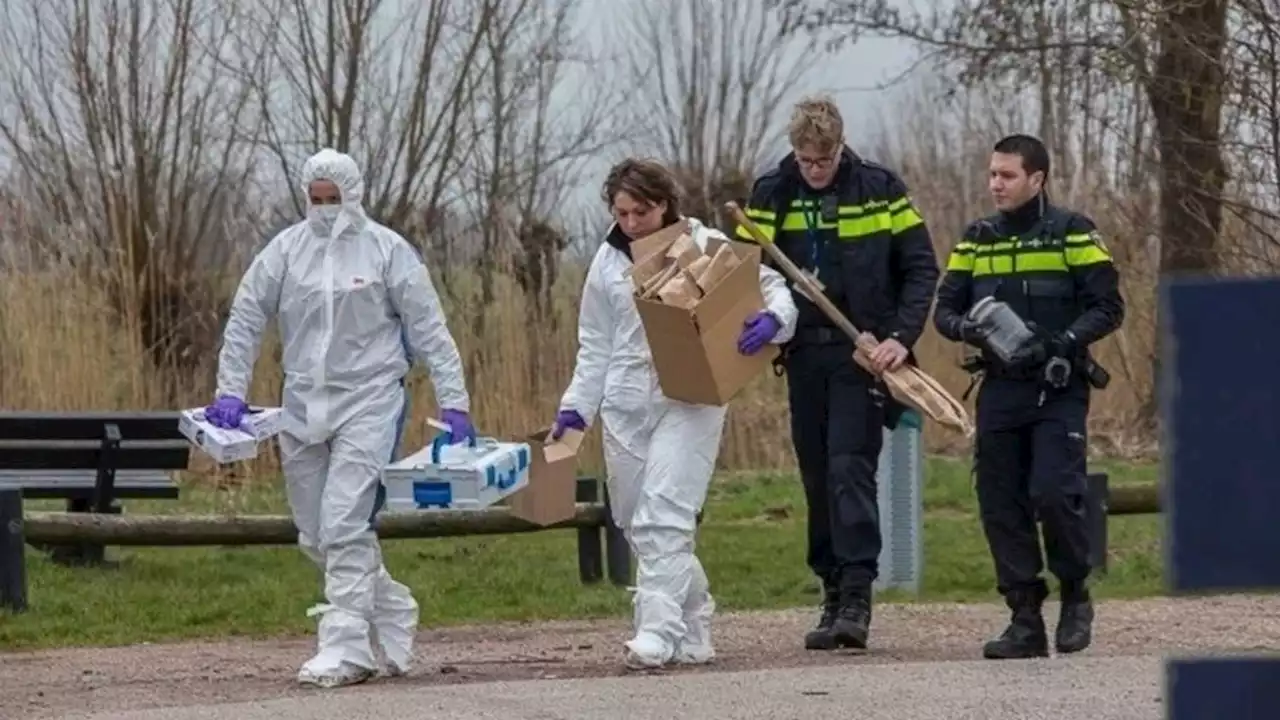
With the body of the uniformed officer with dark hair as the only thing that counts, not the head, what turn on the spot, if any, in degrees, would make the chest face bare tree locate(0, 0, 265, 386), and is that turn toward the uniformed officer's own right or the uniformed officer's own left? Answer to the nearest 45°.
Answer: approximately 90° to the uniformed officer's own right

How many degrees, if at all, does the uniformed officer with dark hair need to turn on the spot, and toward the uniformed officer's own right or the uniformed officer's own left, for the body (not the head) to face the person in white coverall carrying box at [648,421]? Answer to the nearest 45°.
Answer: approximately 45° to the uniformed officer's own right

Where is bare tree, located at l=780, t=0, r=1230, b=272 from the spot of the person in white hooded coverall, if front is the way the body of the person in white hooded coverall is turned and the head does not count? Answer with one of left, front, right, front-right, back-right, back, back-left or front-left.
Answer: back

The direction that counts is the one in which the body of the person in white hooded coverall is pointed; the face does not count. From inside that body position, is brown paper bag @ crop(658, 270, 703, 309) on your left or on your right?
on your left

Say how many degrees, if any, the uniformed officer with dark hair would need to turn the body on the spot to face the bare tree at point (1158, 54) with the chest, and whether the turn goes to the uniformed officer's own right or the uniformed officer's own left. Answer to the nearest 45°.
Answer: approximately 135° to the uniformed officer's own right

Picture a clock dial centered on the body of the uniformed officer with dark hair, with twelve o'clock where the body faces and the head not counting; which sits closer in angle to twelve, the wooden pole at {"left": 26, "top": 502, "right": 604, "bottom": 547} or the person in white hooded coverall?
the person in white hooded coverall

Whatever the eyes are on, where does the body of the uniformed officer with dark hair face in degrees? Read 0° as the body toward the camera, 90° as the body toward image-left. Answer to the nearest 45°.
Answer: approximately 45°

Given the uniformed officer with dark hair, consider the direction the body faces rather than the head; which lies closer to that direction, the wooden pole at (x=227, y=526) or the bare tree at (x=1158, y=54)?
the wooden pole

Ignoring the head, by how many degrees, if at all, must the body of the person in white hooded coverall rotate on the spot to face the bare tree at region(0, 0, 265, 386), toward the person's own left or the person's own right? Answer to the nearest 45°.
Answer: approximately 135° to the person's own right

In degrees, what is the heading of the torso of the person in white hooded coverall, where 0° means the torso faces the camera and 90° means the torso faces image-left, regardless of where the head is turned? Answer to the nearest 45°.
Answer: approximately 45°

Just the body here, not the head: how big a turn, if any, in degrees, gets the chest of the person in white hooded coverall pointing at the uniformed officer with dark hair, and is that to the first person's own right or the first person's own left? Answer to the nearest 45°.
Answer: approximately 135° to the first person's own left
